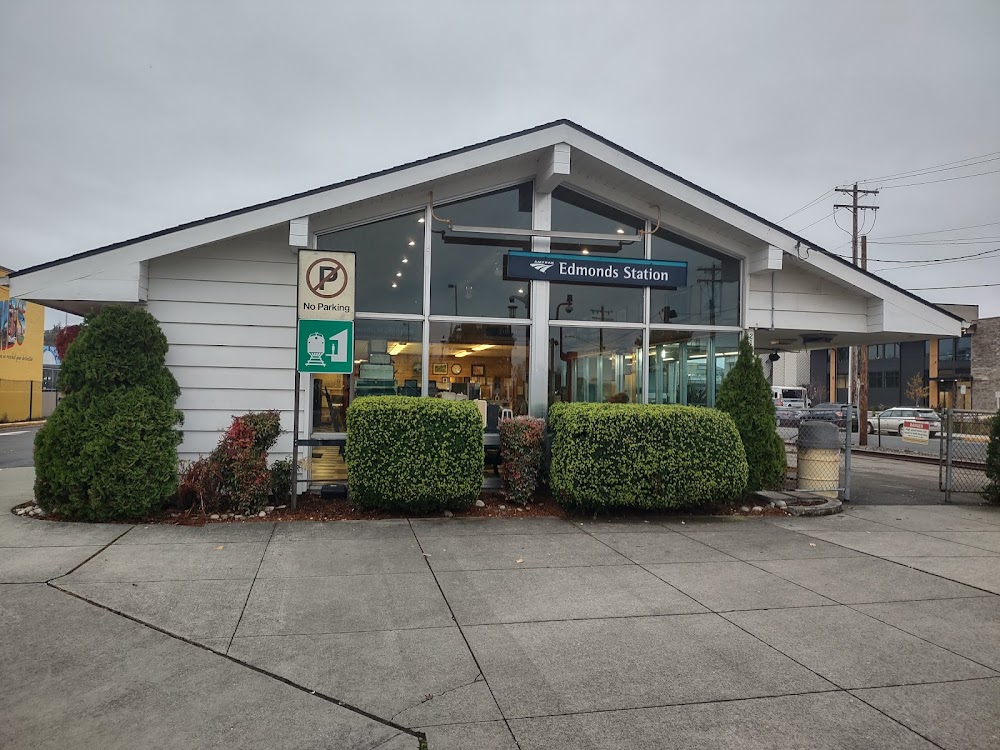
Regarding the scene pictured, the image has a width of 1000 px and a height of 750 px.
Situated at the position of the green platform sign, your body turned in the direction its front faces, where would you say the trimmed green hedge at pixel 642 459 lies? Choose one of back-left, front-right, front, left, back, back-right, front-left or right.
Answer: left

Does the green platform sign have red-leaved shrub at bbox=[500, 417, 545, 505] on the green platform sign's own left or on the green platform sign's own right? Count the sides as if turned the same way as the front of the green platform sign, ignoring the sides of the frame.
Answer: on the green platform sign's own left

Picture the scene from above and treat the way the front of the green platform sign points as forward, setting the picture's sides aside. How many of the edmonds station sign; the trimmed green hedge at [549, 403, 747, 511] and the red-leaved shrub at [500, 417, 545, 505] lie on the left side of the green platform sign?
3

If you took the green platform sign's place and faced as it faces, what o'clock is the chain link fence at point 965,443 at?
The chain link fence is roughly at 9 o'clock from the green platform sign.

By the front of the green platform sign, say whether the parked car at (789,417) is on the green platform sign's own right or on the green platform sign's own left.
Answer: on the green platform sign's own left

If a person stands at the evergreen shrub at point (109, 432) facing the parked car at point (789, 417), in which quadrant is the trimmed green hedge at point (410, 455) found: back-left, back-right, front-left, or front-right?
front-right

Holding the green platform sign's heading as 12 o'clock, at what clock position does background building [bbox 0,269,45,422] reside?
The background building is roughly at 5 o'clock from the green platform sign.

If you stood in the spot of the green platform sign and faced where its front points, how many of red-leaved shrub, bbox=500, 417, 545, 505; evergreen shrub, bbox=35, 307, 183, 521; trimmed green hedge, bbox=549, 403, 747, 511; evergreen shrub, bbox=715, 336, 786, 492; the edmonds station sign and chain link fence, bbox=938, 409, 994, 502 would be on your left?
5

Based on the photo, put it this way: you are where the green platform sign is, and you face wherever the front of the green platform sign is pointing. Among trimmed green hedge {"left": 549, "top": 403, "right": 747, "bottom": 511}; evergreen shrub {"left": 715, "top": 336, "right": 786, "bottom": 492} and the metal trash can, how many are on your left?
3

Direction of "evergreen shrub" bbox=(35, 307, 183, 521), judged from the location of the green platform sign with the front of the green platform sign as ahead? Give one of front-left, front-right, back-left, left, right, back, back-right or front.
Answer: right

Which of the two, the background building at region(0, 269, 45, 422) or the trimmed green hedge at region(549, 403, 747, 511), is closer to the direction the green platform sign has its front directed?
the trimmed green hedge

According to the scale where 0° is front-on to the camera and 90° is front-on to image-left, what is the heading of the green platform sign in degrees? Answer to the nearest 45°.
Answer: approximately 0°

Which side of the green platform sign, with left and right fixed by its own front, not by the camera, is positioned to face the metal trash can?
left
